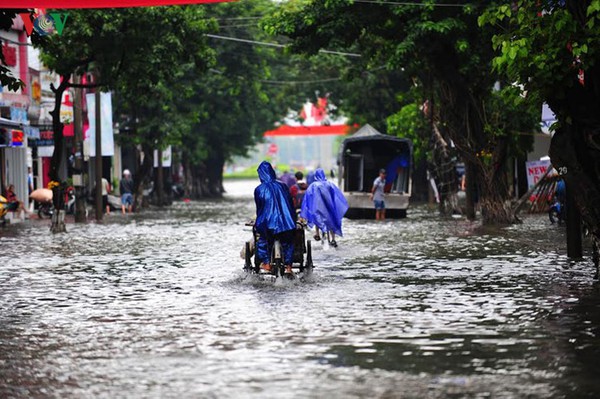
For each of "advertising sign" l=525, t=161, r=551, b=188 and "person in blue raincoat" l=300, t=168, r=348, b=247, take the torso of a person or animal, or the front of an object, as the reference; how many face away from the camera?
1

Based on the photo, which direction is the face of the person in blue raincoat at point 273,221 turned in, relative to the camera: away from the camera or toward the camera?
away from the camera

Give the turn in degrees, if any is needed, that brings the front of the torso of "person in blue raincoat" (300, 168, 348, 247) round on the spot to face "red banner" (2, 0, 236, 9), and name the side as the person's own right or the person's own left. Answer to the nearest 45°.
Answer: approximately 135° to the person's own left

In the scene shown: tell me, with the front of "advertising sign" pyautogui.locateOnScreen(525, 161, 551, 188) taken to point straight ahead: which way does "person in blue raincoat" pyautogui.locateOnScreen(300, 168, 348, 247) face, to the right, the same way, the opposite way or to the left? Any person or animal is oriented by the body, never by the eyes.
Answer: the opposite way

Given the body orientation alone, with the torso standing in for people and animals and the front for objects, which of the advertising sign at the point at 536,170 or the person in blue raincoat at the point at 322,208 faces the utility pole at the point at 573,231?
the advertising sign

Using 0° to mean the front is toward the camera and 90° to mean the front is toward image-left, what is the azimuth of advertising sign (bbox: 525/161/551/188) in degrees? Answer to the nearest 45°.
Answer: approximately 0°

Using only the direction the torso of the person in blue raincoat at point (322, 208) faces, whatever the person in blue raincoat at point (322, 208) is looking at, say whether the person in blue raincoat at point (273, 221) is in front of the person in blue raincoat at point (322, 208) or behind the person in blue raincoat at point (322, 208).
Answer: behind

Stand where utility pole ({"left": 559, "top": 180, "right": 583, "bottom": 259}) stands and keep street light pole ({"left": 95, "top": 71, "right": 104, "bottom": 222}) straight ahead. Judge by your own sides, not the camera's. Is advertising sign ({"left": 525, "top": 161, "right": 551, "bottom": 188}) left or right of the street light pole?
right

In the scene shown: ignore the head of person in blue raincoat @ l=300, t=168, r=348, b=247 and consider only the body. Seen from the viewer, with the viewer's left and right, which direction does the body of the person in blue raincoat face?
facing away from the viewer
